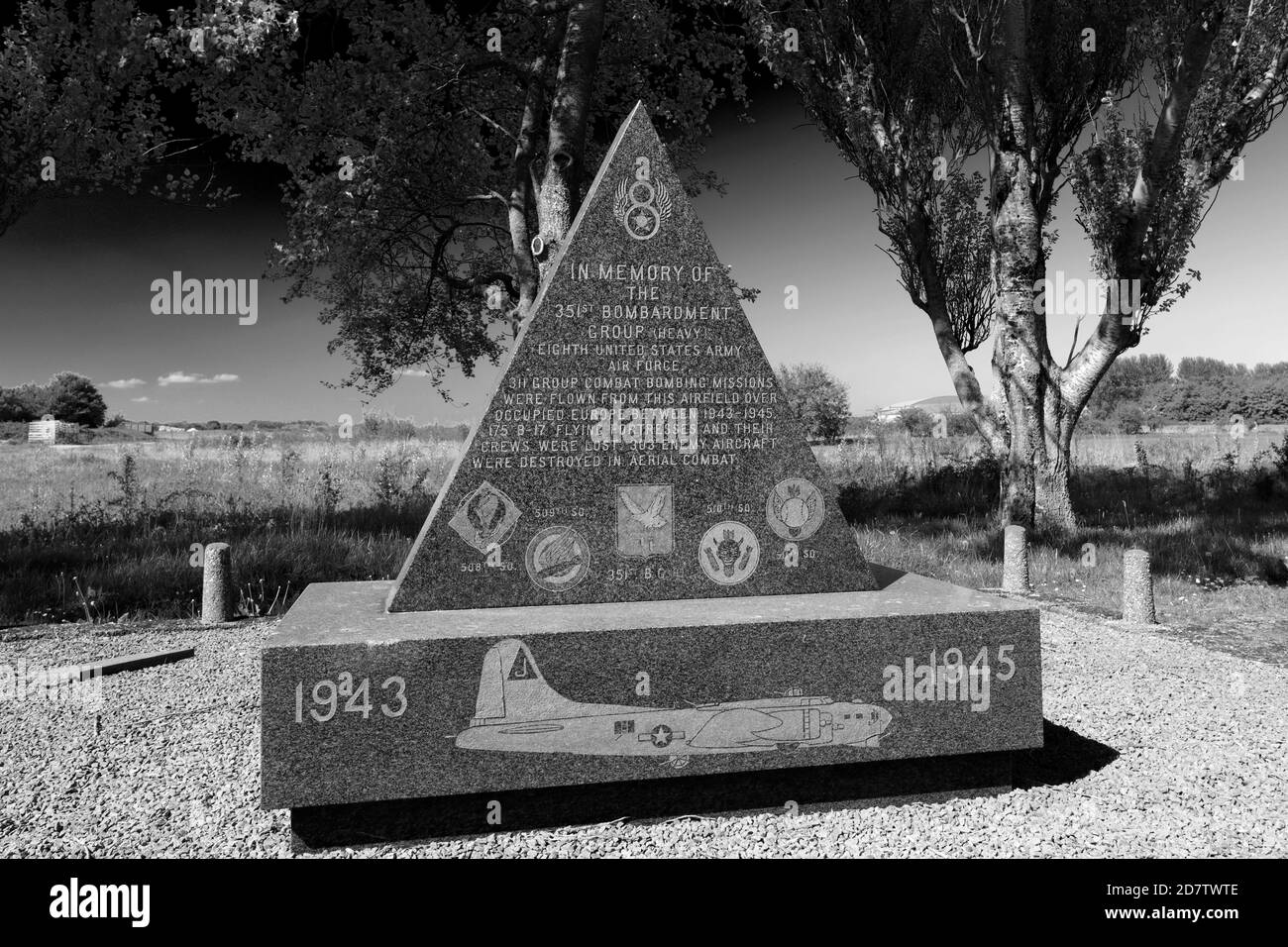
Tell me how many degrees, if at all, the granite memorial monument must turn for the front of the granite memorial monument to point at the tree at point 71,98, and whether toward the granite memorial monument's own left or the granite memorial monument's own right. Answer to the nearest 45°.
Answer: approximately 135° to the granite memorial monument's own right

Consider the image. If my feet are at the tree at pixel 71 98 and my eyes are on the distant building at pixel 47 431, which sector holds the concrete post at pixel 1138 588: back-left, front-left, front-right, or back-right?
back-right

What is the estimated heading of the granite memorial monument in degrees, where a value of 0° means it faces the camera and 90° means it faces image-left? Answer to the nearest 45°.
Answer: approximately 0°

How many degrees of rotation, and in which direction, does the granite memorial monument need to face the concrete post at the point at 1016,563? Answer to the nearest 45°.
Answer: approximately 135° to its left

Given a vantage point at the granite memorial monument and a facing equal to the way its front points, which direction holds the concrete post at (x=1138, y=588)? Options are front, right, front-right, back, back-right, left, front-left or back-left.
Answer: back-left

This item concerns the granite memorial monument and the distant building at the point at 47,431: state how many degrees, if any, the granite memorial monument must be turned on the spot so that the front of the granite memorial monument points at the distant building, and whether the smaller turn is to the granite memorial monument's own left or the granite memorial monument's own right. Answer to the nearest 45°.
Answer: approximately 135° to the granite memorial monument's own right

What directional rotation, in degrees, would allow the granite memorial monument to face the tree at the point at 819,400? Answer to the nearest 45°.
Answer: approximately 180°

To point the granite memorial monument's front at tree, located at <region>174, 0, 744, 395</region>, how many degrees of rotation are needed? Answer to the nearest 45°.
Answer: approximately 180°
